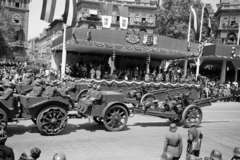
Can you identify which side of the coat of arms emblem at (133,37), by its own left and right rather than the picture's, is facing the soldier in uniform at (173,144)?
front

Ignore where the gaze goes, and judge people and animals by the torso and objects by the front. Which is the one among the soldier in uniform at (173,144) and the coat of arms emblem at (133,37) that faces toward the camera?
the coat of arms emblem

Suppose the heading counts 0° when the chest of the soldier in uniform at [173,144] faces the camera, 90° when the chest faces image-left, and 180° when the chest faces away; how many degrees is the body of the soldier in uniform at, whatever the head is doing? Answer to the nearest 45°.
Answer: approximately 180°

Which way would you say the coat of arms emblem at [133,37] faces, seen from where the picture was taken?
facing the viewer

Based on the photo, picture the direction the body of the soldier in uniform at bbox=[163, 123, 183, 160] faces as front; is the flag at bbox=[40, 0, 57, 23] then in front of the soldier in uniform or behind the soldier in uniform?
in front

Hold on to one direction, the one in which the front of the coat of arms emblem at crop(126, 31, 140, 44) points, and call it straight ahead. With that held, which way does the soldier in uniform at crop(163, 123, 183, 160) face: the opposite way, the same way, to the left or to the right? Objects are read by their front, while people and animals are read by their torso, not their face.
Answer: the opposite way

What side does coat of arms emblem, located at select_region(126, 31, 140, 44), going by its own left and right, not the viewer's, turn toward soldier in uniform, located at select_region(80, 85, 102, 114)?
front

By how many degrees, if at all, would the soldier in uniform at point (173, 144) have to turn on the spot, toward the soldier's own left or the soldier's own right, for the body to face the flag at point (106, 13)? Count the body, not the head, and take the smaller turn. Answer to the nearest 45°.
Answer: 0° — they already face it

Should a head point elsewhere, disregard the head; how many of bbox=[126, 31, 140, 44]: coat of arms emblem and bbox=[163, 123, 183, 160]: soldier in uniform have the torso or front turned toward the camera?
1
